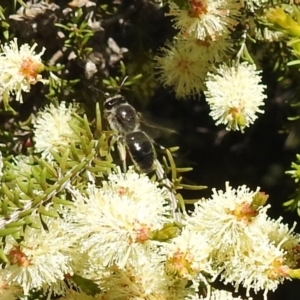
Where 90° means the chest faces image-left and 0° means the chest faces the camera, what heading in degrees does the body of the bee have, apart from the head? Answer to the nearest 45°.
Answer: approximately 135°
